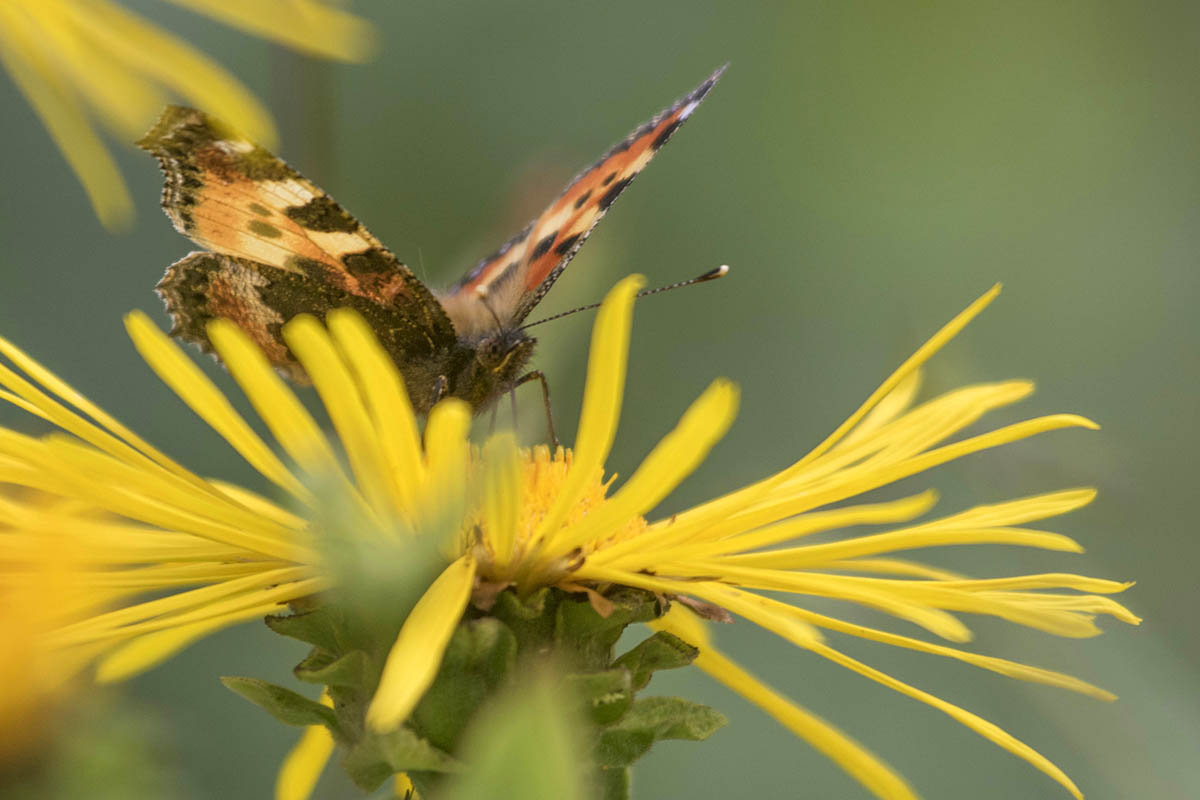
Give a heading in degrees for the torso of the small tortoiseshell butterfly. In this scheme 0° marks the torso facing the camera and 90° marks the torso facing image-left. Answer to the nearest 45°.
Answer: approximately 315°
